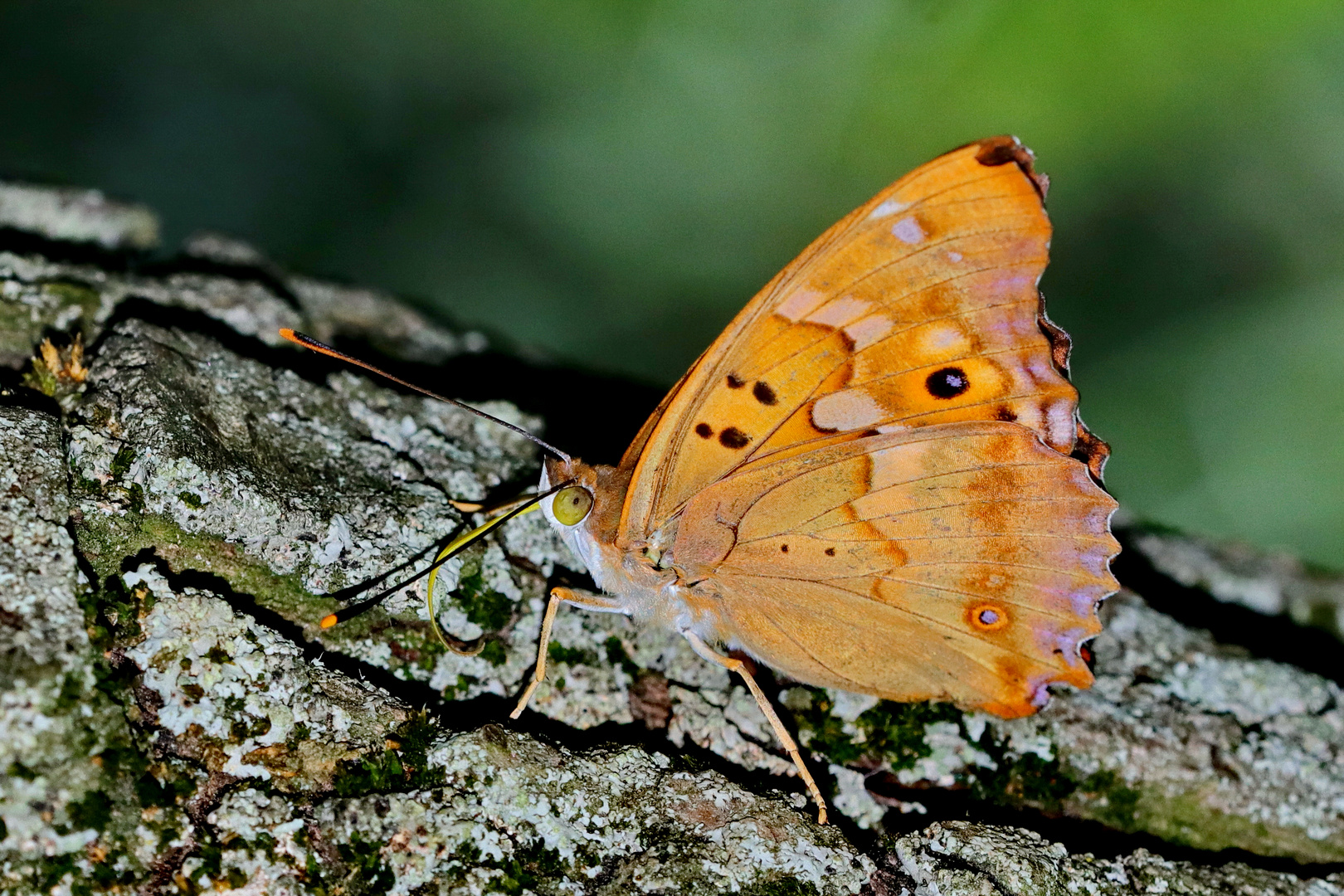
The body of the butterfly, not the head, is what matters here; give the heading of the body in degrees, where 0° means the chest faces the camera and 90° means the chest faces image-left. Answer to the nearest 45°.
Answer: approximately 90°
